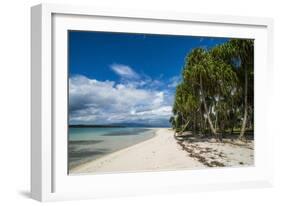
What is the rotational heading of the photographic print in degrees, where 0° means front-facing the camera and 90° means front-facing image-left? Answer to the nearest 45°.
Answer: approximately 315°
